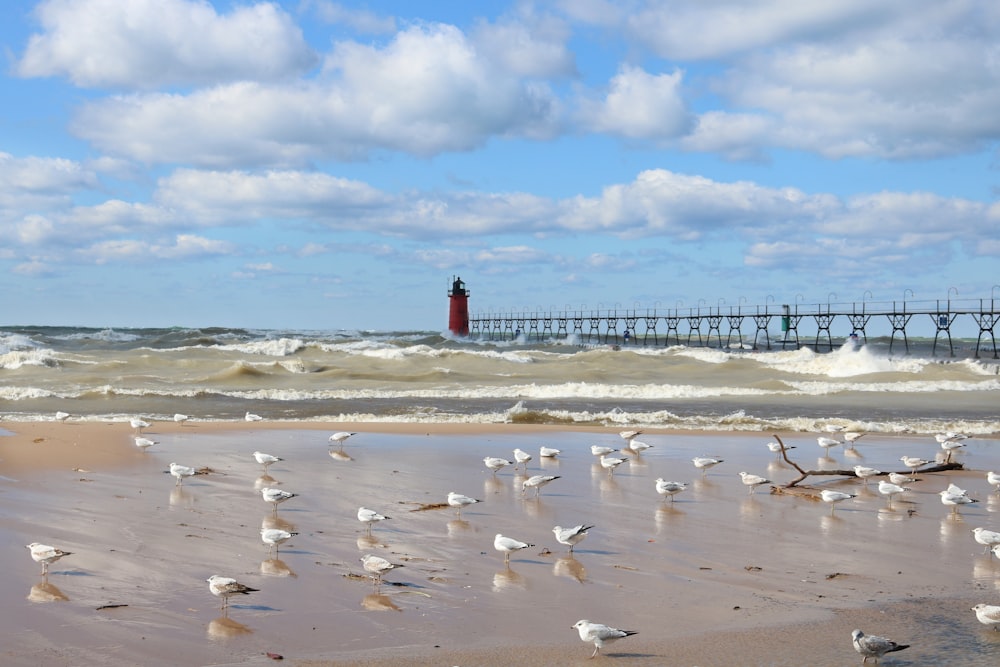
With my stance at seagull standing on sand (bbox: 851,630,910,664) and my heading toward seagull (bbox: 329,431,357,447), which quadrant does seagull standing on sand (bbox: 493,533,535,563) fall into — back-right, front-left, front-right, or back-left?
front-left

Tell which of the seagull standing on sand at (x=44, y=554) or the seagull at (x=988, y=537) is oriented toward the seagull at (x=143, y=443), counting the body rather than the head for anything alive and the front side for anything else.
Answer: the seagull at (x=988, y=537)

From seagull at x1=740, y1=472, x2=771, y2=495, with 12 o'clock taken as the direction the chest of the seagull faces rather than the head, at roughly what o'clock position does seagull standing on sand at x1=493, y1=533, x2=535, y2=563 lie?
The seagull standing on sand is roughly at 10 o'clock from the seagull.

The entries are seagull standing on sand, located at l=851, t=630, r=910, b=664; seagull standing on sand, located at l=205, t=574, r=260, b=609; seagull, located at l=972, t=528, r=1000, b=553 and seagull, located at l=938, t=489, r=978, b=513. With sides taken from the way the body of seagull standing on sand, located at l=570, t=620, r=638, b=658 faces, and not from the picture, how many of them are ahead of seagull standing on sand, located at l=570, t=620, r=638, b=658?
1

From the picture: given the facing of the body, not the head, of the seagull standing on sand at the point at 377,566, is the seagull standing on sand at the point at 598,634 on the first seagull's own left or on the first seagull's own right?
on the first seagull's own left

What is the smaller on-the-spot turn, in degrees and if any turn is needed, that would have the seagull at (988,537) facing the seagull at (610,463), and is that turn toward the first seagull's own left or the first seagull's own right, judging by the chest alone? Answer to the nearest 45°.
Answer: approximately 45° to the first seagull's own right

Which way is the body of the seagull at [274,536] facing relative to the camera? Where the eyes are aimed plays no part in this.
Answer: to the viewer's left

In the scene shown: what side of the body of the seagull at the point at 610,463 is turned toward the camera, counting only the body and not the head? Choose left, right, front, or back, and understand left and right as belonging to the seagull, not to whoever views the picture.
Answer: left

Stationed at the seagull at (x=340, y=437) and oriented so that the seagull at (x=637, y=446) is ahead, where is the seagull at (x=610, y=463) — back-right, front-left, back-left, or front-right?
front-right

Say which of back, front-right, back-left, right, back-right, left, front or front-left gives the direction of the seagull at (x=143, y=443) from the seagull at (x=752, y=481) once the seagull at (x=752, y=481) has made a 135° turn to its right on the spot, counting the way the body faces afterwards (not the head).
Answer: back-left

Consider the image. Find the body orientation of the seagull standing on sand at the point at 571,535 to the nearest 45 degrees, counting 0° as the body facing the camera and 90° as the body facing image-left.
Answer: approximately 90°

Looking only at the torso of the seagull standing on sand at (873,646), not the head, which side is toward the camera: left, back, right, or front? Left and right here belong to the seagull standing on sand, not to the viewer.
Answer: left

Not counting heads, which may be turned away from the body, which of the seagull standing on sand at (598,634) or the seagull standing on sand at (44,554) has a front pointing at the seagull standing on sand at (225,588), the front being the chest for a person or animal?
the seagull standing on sand at (598,634)

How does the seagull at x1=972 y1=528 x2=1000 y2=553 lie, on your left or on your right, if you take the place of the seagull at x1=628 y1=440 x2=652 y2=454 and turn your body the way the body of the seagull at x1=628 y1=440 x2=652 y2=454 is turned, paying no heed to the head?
on your left
